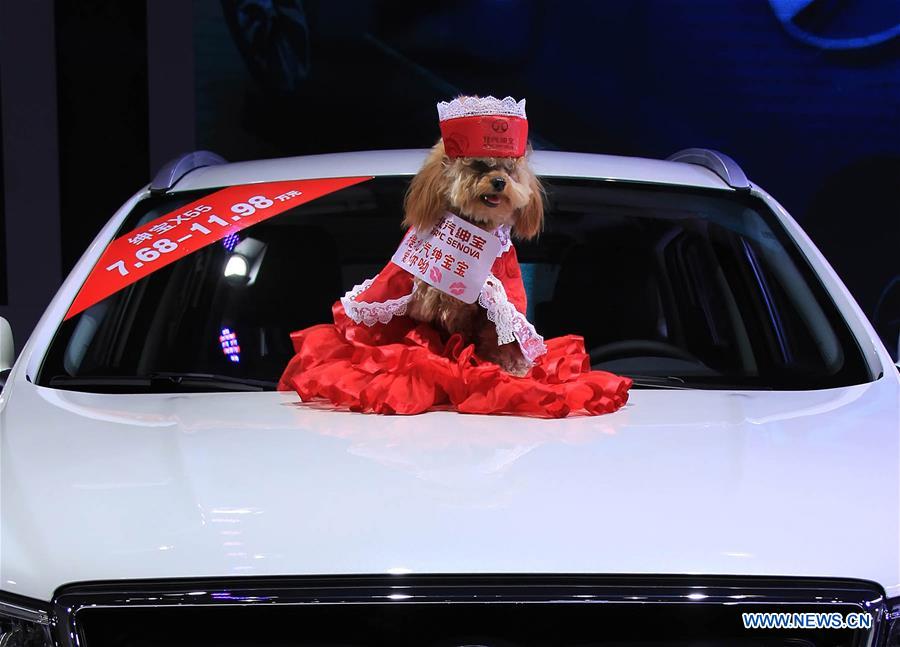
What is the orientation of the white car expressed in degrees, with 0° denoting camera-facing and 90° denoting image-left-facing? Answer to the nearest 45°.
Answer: approximately 0°
